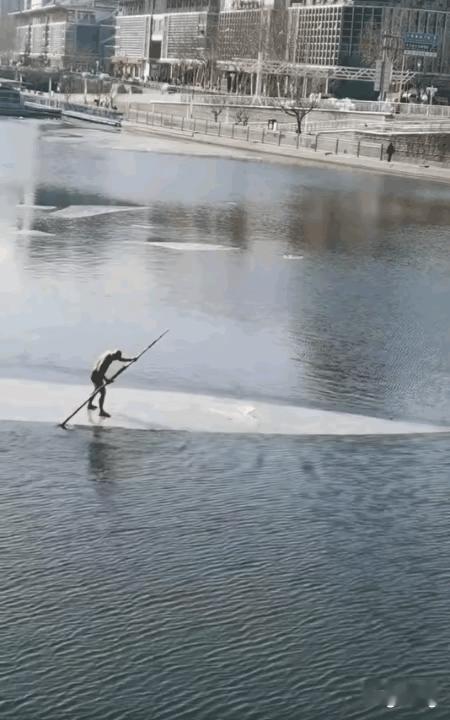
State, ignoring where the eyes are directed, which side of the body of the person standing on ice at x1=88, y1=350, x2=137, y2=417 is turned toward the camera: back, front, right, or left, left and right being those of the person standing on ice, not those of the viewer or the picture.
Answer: right
